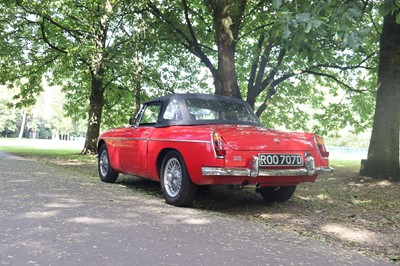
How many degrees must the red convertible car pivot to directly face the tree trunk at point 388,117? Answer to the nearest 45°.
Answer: approximately 90° to its right

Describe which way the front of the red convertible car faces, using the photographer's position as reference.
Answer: facing away from the viewer and to the left of the viewer
